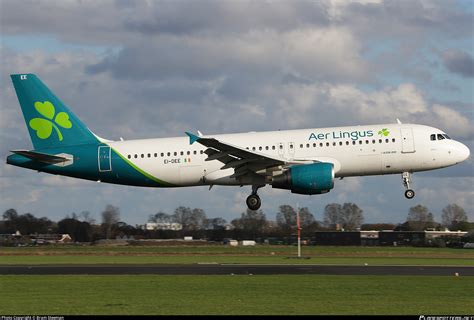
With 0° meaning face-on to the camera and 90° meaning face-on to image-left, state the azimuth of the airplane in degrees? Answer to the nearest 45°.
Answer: approximately 270°
